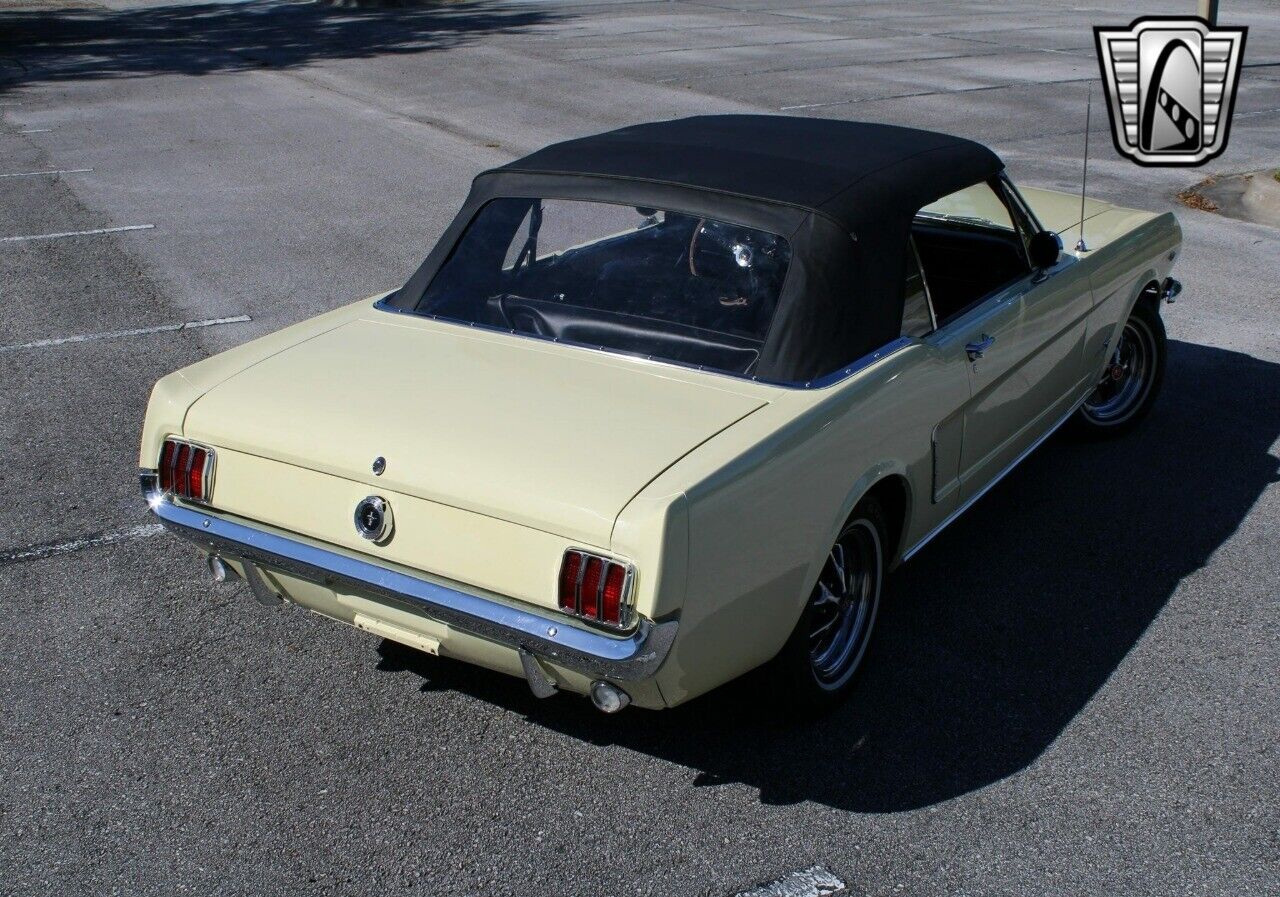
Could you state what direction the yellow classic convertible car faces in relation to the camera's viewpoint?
facing away from the viewer and to the right of the viewer
